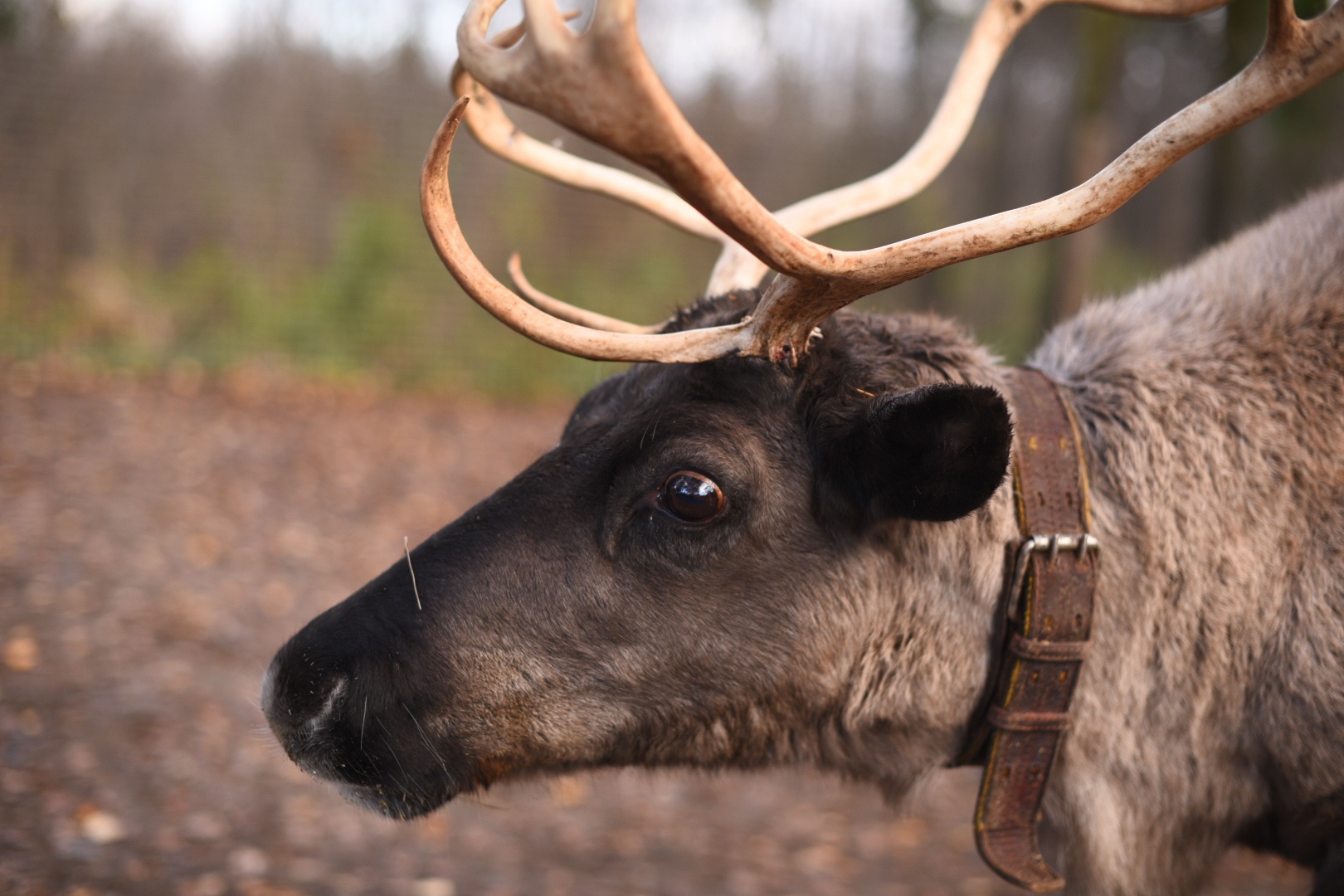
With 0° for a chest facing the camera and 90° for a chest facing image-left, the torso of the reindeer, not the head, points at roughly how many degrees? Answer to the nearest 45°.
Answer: approximately 90°
